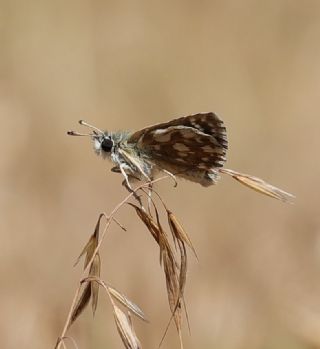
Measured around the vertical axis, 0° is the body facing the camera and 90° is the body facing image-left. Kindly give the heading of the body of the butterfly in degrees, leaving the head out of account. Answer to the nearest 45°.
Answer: approximately 90°
